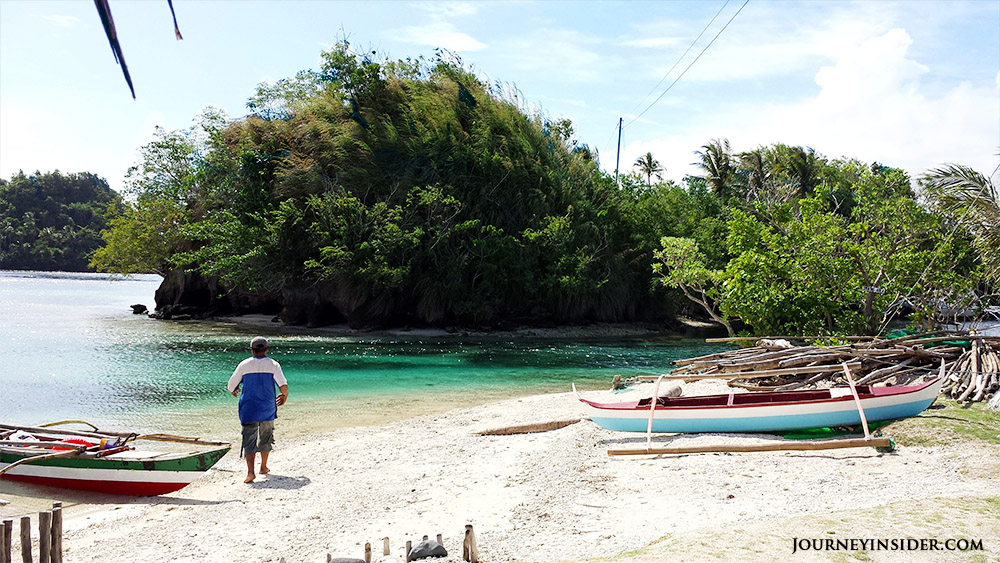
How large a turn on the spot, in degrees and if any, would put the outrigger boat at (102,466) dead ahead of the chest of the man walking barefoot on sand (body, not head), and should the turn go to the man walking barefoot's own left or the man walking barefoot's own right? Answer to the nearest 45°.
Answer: approximately 90° to the man walking barefoot's own left

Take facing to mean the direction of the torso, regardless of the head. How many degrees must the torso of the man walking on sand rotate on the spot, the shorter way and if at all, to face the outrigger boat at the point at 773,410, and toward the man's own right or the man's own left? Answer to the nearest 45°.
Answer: approximately 90° to the man's own right

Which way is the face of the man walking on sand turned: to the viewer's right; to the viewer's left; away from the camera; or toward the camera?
away from the camera

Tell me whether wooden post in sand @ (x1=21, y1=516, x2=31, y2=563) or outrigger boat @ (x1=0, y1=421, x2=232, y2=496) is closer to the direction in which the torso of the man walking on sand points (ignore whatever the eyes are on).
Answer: the outrigger boat

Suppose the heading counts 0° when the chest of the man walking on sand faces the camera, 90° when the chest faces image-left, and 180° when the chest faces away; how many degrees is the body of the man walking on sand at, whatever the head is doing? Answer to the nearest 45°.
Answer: approximately 180°

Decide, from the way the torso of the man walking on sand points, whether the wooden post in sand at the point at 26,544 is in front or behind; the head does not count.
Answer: behind

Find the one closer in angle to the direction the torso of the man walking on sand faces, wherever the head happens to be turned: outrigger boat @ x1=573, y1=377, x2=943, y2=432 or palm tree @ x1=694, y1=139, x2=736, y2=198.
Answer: the palm tree

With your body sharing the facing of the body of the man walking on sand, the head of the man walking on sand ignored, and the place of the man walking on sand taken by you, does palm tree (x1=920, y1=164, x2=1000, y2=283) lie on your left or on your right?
on your right

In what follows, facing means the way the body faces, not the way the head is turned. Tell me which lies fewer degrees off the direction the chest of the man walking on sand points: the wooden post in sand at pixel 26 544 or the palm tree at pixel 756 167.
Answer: the palm tree

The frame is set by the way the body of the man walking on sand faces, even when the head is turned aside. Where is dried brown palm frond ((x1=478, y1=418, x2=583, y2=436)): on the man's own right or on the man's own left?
on the man's own right

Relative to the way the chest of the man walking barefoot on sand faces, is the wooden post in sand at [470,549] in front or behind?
behind
